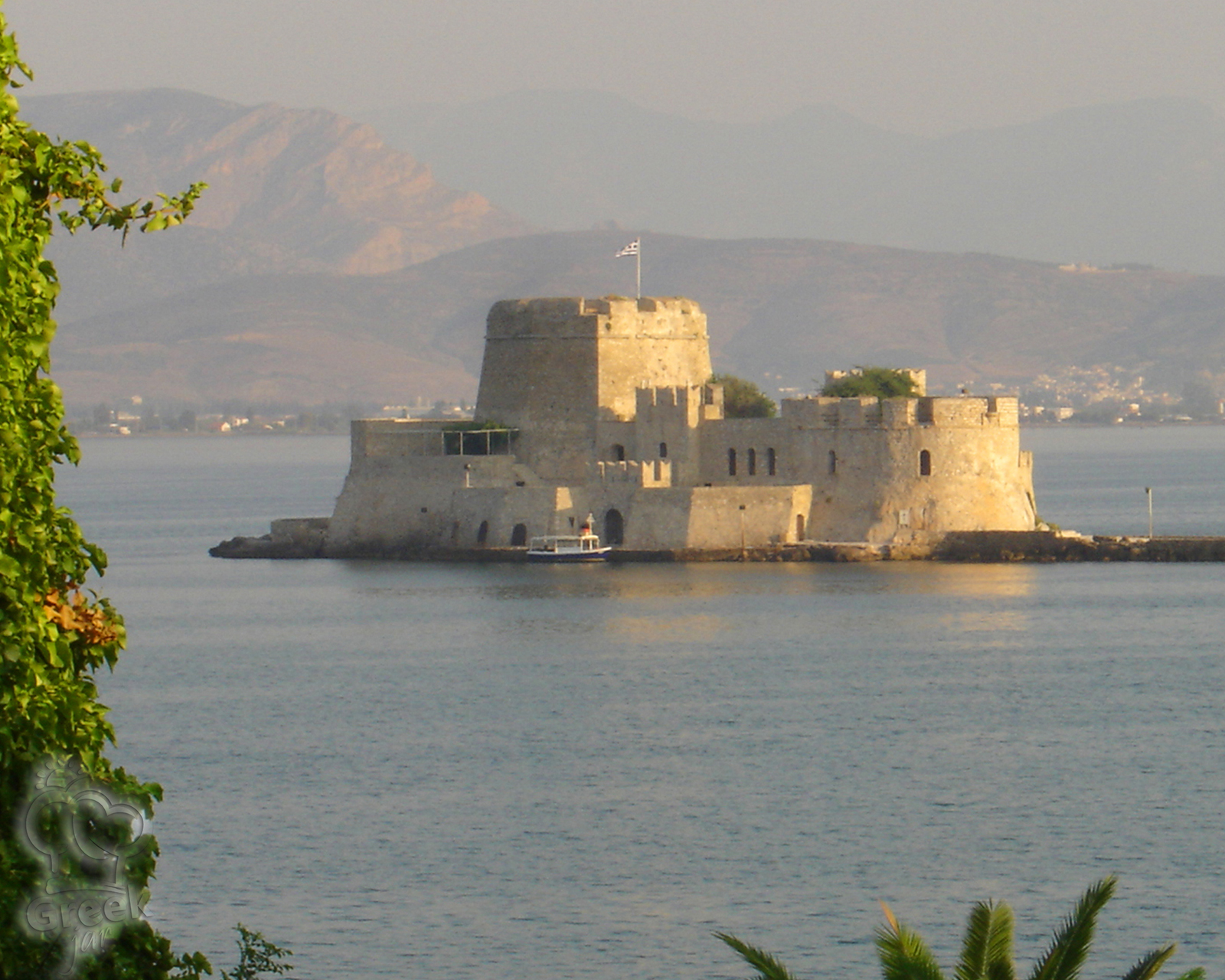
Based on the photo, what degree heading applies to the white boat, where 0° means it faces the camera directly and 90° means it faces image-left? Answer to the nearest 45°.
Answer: approximately 270°

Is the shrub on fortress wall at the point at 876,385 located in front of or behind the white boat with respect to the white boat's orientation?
in front
